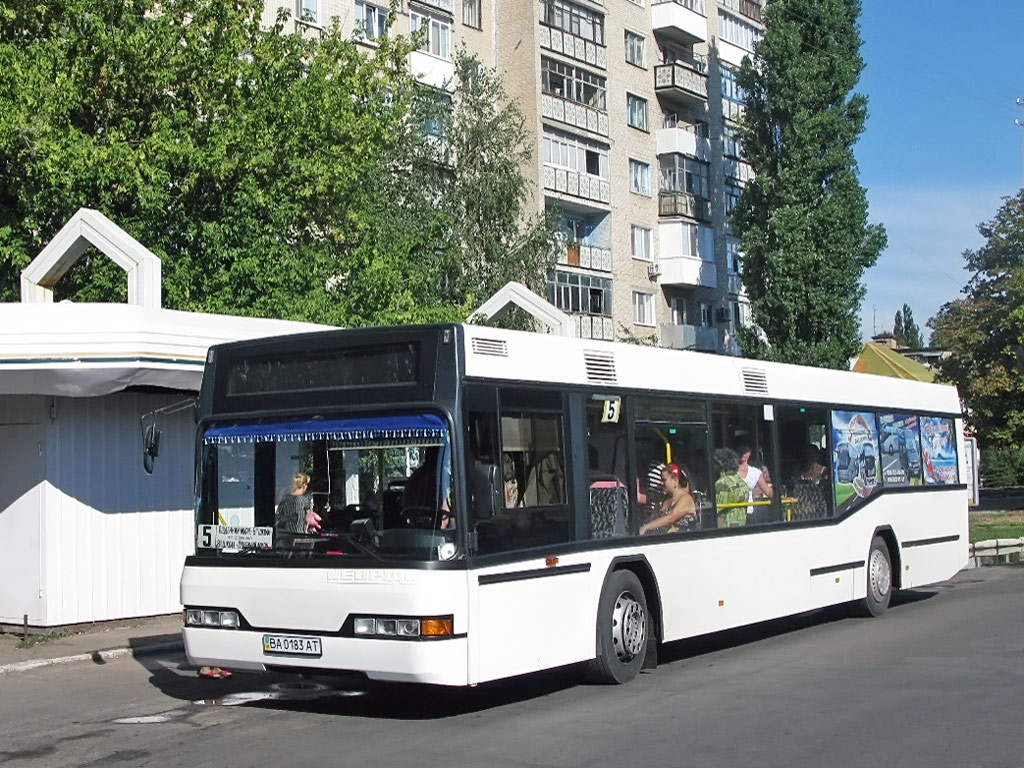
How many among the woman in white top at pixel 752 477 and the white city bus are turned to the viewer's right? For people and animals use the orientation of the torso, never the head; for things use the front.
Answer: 0

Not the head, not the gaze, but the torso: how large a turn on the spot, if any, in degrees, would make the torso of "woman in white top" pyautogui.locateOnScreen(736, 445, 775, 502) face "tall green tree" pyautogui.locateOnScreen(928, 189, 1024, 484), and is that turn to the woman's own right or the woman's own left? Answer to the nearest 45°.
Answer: approximately 135° to the woman's own right

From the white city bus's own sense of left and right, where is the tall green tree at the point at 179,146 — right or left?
on its right

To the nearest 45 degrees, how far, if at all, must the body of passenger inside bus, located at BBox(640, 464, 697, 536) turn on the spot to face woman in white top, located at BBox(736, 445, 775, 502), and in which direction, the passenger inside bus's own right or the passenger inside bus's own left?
approximately 180°

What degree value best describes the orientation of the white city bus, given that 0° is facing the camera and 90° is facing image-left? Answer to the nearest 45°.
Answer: approximately 45°

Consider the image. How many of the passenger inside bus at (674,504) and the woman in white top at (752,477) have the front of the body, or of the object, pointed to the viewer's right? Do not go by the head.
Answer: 0

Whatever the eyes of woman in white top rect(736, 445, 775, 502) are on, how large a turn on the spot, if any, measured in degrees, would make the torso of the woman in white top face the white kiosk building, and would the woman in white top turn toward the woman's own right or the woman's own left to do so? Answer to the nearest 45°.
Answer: approximately 45° to the woman's own right

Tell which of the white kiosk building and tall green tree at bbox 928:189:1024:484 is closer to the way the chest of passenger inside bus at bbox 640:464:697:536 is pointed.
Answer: the white kiosk building

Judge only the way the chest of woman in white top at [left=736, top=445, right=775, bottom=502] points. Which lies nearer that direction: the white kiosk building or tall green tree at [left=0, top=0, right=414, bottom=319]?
the white kiosk building

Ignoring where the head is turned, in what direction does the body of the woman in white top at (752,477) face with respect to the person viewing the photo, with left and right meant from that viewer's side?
facing the viewer and to the left of the viewer

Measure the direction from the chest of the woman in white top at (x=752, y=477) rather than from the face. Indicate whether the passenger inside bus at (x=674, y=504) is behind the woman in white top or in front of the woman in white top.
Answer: in front

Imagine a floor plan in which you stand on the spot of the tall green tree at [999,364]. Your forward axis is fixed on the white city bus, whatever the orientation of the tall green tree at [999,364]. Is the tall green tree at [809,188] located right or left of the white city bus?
right
